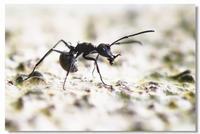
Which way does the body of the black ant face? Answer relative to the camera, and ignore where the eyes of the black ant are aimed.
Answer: to the viewer's right
